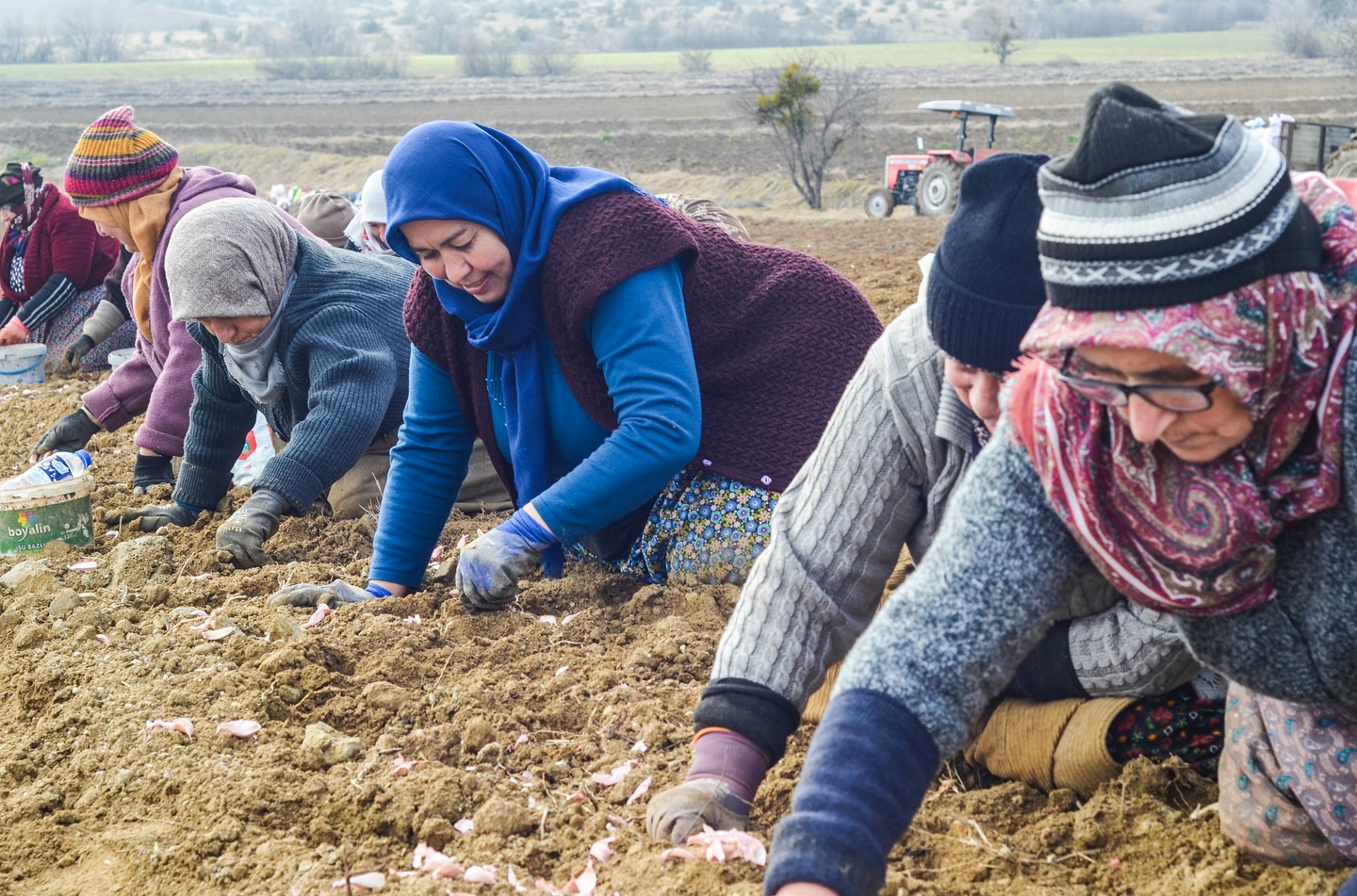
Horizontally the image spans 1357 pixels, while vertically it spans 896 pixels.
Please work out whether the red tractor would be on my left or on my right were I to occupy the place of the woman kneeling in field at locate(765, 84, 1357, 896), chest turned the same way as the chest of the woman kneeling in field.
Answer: on my right

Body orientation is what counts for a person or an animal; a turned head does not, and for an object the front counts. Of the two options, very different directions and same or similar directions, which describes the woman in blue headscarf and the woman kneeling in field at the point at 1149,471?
same or similar directions

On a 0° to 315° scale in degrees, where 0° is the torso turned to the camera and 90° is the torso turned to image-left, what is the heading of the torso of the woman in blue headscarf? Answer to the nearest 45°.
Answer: approximately 45°

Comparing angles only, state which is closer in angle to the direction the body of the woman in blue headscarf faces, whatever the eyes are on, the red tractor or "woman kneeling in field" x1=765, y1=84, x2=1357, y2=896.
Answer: the woman kneeling in field

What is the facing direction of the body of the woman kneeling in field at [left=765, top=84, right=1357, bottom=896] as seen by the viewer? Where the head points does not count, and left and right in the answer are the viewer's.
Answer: facing the viewer and to the left of the viewer

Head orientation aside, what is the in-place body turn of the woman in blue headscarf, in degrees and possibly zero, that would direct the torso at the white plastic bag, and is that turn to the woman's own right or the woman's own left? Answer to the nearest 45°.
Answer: approximately 90° to the woman's own right

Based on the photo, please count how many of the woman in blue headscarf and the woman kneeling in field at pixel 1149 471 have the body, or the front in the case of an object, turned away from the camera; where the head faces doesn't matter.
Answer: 0

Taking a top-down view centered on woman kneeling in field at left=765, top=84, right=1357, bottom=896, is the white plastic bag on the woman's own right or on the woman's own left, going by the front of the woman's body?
on the woman's own right

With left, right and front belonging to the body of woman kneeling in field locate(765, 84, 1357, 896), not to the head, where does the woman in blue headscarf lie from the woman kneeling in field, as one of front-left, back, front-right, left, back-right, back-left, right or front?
right

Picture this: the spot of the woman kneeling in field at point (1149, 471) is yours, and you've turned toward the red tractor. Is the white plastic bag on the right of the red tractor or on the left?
left

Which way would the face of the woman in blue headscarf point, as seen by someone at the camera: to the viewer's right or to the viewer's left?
to the viewer's left

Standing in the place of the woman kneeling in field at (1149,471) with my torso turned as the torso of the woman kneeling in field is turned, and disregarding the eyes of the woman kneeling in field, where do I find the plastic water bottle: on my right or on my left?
on my right

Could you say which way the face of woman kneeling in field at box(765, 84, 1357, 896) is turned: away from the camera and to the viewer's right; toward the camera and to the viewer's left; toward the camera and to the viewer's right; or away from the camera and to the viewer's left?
toward the camera and to the viewer's left

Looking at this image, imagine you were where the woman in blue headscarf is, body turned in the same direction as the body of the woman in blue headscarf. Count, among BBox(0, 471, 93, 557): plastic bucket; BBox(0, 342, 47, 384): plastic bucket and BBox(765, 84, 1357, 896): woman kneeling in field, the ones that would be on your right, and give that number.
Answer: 2

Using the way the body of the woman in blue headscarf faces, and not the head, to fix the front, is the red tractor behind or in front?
behind
